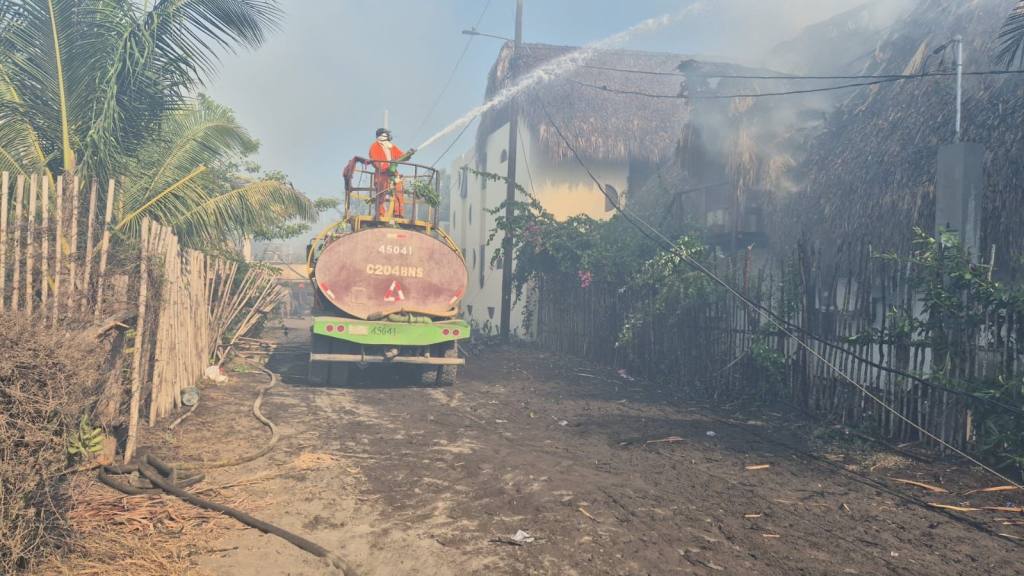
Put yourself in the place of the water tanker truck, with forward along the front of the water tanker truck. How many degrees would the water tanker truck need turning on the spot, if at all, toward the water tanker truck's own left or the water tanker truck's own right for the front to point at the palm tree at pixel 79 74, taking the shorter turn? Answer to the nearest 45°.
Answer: approximately 135° to the water tanker truck's own left

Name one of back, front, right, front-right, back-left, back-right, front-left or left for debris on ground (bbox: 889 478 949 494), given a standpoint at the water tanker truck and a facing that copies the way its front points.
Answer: back-right

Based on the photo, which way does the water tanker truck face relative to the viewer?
away from the camera

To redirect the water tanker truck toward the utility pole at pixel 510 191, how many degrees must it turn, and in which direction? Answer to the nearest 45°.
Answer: approximately 45° to its right

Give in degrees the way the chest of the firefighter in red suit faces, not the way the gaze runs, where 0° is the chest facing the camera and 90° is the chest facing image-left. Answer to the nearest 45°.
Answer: approximately 315°

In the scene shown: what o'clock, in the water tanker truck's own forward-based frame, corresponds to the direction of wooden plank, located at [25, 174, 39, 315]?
The wooden plank is roughly at 7 o'clock from the water tanker truck.

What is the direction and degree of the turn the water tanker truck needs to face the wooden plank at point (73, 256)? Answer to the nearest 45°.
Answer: approximately 135° to its left

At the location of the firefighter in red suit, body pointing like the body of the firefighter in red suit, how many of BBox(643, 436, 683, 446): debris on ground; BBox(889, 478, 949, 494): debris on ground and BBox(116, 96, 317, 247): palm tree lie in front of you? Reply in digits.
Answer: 2

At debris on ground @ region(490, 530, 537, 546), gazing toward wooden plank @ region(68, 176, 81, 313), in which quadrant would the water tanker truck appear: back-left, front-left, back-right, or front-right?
front-right

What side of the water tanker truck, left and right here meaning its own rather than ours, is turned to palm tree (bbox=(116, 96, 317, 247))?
left

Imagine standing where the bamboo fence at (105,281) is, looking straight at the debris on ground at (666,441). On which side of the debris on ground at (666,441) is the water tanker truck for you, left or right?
left

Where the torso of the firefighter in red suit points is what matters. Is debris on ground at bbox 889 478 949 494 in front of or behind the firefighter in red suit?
in front

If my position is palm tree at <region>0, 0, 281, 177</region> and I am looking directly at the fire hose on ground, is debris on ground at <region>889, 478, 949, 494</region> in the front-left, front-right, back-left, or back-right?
front-left

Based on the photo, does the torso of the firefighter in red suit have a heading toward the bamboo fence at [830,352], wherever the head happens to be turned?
yes

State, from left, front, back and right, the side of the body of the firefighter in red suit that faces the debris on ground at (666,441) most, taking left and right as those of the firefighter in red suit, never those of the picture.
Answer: front
